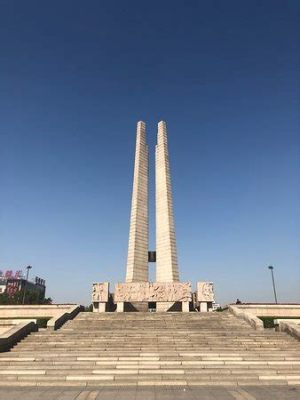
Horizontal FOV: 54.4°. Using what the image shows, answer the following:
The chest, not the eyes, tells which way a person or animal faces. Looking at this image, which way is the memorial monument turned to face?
toward the camera

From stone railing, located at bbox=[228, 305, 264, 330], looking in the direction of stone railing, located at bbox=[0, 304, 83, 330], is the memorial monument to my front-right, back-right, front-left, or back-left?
front-right

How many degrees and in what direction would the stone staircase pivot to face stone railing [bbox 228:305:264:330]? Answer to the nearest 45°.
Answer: approximately 135° to its left

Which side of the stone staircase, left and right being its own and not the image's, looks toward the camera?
front

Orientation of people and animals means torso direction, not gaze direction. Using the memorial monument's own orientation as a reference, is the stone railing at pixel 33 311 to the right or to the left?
on its right

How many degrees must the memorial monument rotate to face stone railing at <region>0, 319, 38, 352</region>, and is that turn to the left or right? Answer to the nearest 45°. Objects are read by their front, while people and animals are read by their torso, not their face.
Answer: approximately 45° to its right

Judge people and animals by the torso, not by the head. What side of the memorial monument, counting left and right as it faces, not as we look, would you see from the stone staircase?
front

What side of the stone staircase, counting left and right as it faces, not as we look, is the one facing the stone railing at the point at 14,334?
right

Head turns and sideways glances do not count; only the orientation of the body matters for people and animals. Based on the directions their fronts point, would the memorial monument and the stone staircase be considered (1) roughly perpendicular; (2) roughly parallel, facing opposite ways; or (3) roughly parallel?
roughly parallel

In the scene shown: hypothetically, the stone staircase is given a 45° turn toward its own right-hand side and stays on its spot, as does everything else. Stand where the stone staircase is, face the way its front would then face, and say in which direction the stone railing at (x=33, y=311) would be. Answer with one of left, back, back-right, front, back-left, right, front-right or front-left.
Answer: right
